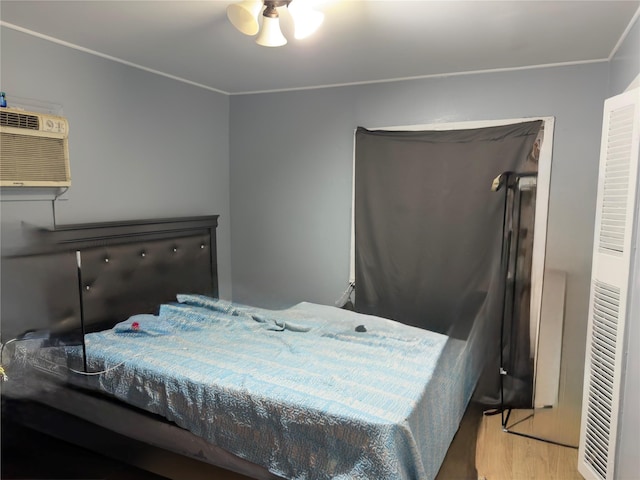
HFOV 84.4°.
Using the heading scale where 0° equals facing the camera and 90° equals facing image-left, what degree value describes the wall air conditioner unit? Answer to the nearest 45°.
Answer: approximately 315°

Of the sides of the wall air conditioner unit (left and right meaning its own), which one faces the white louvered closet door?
front

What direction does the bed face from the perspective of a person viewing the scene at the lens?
facing the viewer and to the right of the viewer

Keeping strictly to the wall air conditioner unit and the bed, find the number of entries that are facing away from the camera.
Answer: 0

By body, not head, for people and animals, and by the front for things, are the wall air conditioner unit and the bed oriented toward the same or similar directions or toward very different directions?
same or similar directions
